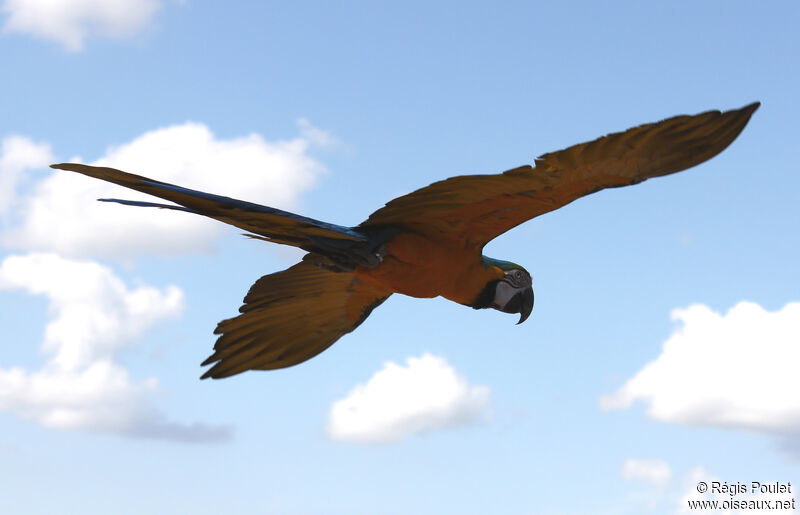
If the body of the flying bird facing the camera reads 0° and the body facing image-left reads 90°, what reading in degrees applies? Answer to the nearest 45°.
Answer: approximately 270°
